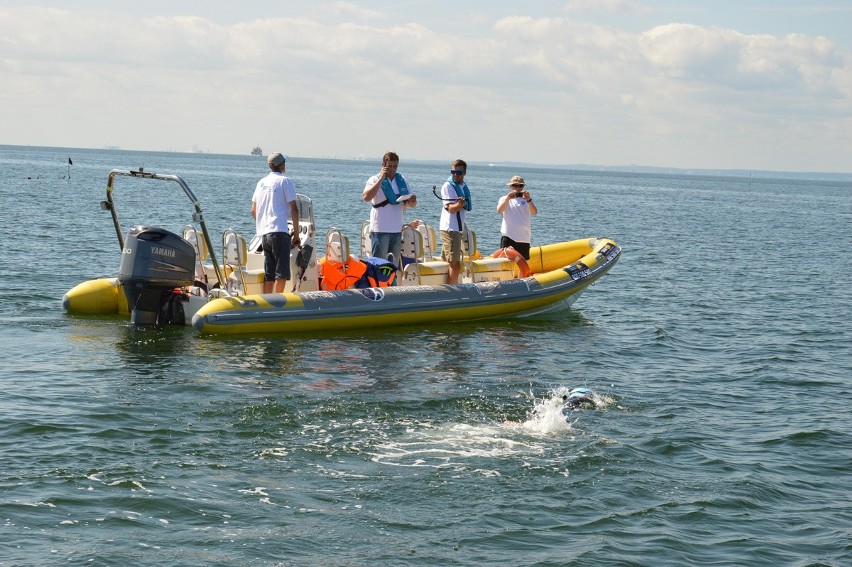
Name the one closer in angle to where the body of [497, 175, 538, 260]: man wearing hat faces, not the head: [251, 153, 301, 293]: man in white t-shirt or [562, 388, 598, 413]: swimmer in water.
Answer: the swimmer in water

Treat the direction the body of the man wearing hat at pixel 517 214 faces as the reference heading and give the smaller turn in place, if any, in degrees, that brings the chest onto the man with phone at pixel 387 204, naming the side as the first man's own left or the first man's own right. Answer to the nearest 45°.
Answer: approximately 45° to the first man's own right

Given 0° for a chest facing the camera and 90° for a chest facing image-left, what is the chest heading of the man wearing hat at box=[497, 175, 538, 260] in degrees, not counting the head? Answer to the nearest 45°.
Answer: approximately 0°

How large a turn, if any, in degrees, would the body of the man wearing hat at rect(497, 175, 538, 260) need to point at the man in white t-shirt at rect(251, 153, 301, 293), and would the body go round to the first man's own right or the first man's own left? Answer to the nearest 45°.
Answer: approximately 45° to the first man's own right

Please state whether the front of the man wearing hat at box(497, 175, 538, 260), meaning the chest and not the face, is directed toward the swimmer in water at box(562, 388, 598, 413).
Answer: yes

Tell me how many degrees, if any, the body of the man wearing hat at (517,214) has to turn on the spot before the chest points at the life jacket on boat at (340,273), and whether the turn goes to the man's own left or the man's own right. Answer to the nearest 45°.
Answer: approximately 45° to the man's own right

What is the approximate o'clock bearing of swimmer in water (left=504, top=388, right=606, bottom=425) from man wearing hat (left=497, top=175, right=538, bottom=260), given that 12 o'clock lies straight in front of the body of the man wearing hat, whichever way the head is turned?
The swimmer in water is roughly at 12 o'clock from the man wearing hat.
